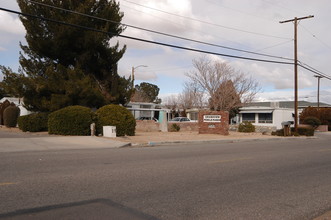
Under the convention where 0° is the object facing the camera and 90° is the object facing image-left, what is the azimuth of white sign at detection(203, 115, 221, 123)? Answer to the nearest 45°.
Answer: approximately 0°

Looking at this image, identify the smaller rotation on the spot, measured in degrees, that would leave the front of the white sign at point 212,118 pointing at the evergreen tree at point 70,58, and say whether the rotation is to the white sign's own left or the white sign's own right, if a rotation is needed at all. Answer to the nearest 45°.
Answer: approximately 90° to the white sign's own right

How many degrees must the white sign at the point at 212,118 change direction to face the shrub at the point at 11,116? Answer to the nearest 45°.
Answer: approximately 90° to its right

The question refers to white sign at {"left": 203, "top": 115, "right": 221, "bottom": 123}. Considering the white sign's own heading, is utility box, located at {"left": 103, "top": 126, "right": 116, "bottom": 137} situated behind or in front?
in front

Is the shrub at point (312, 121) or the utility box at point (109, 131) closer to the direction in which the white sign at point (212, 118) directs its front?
the utility box

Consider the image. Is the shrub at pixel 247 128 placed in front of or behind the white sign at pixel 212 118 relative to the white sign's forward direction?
behind

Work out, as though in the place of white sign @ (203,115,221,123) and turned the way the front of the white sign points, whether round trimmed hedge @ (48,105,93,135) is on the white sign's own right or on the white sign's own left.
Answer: on the white sign's own right

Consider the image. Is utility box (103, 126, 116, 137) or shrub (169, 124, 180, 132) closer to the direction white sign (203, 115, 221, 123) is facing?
the utility box

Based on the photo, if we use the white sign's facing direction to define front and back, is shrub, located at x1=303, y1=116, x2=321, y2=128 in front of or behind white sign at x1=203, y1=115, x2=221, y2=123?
behind

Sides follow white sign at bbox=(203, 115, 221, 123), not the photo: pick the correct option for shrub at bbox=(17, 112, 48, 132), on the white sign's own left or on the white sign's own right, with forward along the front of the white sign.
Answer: on the white sign's own right
